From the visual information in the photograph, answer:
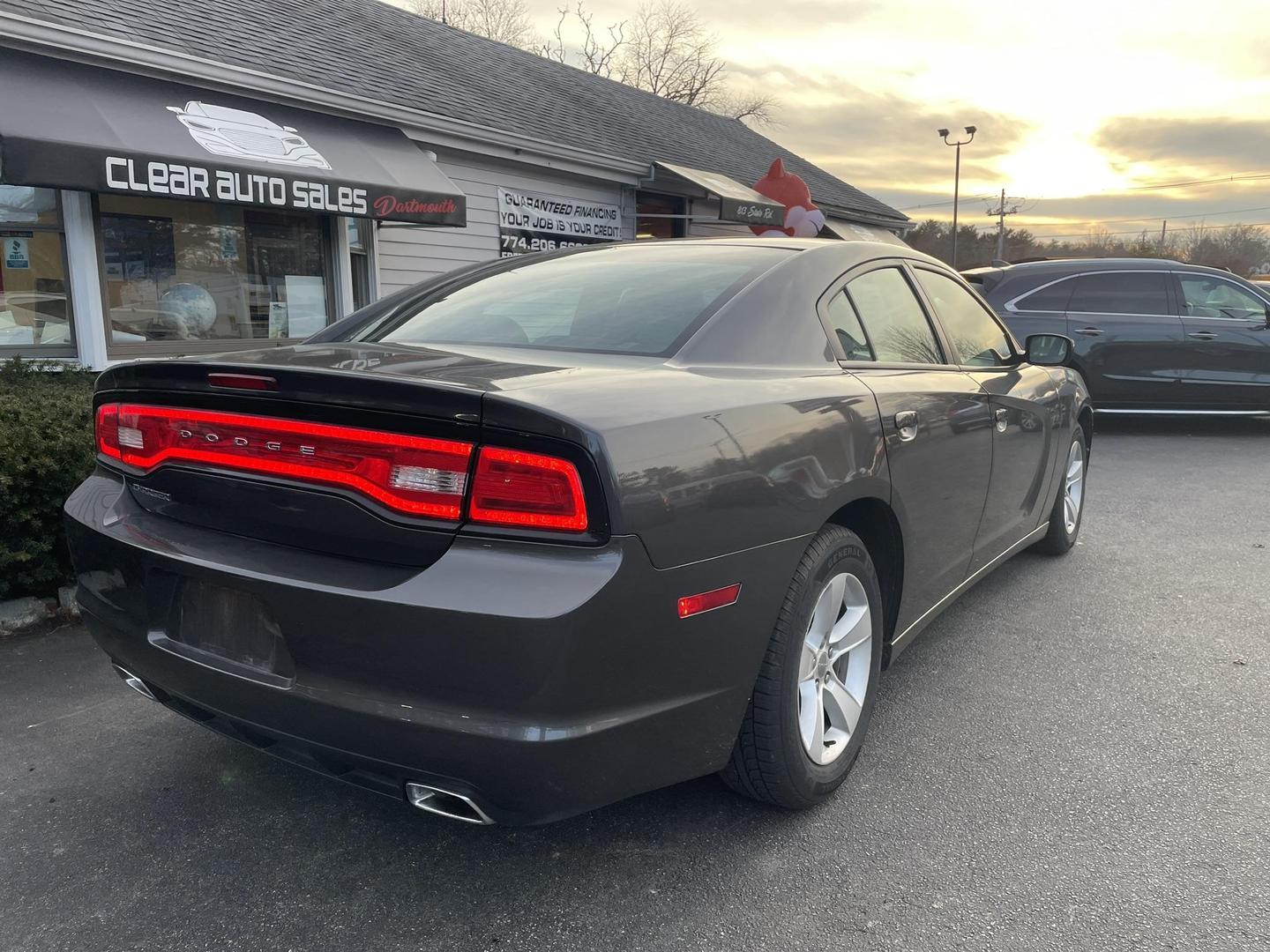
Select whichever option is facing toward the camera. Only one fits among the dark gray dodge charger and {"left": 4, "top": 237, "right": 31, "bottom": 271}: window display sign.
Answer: the window display sign

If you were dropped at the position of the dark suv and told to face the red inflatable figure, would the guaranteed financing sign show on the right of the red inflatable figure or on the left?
left

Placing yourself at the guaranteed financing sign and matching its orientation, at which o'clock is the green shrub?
The green shrub is roughly at 2 o'clock from the guaranteed financing sign.

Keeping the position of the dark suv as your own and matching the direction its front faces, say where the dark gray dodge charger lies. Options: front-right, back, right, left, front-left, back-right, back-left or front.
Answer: right

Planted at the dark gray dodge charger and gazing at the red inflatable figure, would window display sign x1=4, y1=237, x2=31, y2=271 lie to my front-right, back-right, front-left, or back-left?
front-left

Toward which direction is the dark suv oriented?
to the viewer's right

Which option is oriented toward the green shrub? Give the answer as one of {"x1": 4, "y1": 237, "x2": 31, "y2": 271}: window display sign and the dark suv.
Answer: the window display sign

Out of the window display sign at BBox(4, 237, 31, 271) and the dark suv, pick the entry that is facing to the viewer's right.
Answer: the dark suv

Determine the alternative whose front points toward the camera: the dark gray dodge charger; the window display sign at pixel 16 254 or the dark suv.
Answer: the window display sign

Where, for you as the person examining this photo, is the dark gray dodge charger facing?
facing away from the viewer and to the right of the viewer

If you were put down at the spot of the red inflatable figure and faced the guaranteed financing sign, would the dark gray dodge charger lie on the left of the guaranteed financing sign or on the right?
left

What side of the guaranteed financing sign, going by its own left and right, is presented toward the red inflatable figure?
left

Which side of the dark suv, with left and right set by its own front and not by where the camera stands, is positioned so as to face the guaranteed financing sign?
back

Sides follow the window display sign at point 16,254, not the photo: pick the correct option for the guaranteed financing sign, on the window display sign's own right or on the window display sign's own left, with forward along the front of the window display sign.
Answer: on the window display sign's own left
